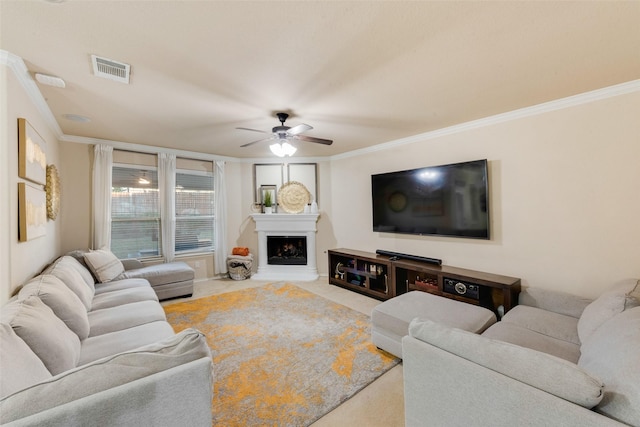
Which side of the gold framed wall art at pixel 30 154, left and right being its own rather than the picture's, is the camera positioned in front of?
right

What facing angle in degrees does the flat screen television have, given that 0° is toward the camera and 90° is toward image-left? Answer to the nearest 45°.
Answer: approximately 45°

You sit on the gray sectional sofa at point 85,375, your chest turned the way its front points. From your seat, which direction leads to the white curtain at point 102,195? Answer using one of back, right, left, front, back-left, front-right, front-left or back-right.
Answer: left

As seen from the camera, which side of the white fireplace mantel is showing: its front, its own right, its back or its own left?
front

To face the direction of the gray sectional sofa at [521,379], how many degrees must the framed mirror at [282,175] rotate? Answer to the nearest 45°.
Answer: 0° — it already faces it

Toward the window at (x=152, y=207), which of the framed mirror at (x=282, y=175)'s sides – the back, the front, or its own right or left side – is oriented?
right

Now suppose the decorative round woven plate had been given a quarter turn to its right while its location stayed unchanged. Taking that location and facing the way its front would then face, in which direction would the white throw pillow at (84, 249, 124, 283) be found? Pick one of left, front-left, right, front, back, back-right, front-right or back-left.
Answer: front-left

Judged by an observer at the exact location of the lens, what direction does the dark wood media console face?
facing the viewer and to the left of the viewer

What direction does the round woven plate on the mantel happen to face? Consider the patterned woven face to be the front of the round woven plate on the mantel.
toward the camera

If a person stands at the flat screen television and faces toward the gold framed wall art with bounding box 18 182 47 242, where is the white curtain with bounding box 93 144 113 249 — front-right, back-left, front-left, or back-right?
front-right

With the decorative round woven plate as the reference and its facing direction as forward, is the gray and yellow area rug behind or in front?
in front

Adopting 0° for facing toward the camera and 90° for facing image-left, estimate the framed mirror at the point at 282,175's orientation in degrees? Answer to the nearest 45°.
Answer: approximately 0°

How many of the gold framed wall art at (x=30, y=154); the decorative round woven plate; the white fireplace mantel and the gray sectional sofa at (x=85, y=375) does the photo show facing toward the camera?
2

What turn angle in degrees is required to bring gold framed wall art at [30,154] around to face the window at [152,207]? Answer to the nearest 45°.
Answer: approximately 45° to its left

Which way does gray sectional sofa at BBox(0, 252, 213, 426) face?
to the viewer's right

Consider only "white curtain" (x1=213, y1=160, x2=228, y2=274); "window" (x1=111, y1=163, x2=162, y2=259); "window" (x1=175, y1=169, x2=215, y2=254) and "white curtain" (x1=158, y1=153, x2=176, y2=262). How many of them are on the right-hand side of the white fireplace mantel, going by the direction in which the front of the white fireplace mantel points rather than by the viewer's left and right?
4

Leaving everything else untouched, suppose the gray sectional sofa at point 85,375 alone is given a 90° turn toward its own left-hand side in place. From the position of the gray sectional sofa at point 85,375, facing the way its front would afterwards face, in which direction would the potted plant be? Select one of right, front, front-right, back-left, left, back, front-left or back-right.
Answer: front-right

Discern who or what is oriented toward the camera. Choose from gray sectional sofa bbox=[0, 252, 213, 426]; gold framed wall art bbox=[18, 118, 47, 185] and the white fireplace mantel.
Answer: the white fireplace mantel

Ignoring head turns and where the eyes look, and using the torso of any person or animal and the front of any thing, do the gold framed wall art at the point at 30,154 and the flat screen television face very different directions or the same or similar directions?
very different directions
